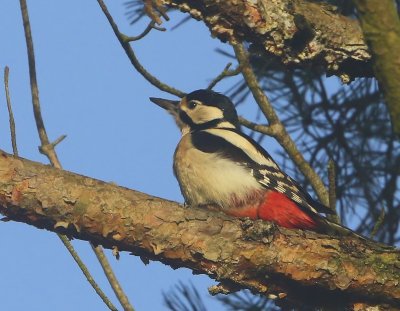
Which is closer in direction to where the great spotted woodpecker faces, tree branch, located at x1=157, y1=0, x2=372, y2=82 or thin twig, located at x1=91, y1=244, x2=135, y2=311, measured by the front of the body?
the thin twig

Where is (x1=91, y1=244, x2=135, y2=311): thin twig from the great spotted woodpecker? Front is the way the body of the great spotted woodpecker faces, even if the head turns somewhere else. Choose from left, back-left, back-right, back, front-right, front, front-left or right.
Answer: front-left

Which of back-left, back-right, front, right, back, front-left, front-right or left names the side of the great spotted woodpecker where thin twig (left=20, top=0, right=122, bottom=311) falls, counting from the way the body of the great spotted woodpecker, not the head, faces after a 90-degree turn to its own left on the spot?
front-right

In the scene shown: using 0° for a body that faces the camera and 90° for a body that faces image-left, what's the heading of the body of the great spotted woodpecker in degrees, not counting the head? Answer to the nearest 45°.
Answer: approximately 90°
